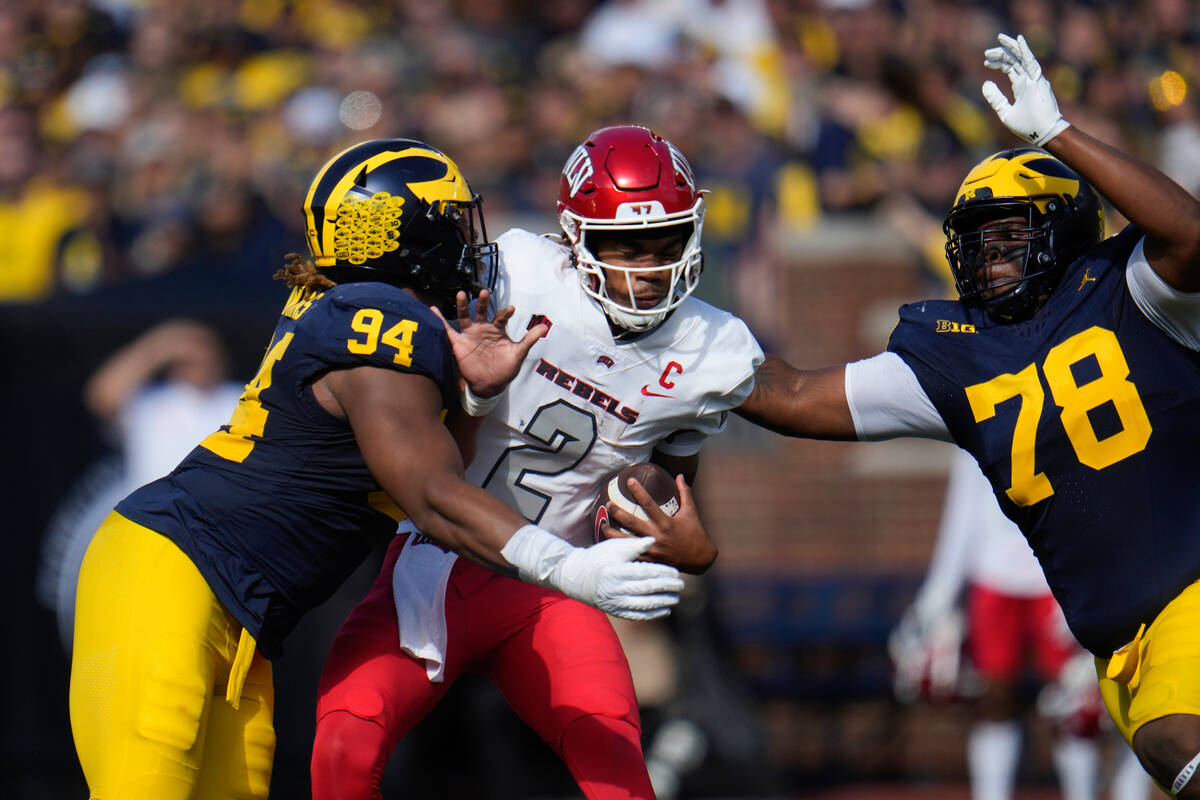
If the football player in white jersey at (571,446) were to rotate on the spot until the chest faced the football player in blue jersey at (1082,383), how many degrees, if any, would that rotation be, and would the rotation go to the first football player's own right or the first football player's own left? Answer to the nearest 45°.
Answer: approximately 90° to the first football player's own left

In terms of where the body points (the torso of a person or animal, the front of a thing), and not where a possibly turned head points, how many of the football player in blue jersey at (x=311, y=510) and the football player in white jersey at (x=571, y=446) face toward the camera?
1

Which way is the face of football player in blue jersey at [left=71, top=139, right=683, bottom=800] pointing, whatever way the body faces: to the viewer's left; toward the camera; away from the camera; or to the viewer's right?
to the viewer's right

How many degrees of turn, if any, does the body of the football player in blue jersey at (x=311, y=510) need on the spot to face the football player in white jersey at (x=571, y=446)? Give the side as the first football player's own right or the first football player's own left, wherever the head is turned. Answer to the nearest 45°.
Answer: approximately 45° to the first football player's own left

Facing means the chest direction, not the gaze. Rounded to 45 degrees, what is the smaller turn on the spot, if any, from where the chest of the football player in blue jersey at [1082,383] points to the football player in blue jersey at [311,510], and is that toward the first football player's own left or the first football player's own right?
0° — they already face them

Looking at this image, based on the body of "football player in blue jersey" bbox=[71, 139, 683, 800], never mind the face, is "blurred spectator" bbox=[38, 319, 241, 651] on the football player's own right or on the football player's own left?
on the football player's own left

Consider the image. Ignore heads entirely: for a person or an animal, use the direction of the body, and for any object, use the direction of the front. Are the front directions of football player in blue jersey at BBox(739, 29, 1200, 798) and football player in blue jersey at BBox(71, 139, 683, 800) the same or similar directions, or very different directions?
very different directions

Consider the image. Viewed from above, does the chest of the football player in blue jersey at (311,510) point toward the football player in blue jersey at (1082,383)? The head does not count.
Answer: yes

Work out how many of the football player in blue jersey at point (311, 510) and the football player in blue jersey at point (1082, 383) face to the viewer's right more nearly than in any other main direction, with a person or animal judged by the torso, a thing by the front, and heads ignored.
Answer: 1

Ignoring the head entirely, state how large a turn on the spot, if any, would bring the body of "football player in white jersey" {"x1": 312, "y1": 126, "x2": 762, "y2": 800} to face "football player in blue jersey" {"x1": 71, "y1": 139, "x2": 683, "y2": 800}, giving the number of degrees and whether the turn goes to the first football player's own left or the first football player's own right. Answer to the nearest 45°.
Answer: approximately 45° to the first football player's own right

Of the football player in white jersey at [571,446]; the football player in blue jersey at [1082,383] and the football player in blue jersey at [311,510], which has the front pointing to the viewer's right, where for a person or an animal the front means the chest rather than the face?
the football player in blue jersey at [311,510]

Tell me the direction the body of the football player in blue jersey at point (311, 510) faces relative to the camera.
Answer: to the viewer's right

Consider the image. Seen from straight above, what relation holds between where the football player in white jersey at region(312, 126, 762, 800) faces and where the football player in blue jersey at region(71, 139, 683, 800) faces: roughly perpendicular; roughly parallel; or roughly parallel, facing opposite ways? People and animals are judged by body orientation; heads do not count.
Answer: roughly perpendicular

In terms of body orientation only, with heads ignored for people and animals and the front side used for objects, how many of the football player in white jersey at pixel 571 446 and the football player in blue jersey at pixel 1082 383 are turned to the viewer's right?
0
